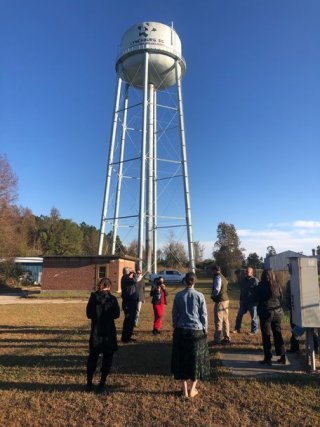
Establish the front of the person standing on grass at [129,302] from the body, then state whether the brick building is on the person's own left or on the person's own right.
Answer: on the person's own left

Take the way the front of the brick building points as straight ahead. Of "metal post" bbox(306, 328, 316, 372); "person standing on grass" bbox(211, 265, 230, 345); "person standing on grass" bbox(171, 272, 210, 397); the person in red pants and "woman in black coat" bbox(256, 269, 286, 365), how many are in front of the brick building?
5

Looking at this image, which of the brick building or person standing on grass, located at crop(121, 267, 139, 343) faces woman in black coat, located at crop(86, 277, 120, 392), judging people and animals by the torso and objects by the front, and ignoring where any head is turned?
the brick building

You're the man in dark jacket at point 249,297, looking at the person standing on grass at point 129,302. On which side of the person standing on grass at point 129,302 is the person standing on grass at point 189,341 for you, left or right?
left

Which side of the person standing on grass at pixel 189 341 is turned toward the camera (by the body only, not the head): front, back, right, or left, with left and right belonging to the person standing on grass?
back

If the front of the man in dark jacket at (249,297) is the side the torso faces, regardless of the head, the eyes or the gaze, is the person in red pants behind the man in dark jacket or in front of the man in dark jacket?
in front

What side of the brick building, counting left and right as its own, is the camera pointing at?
front

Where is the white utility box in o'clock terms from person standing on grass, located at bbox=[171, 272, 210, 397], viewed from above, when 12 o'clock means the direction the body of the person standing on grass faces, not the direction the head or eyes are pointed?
The white utility box is roughly at 2 o'clock from the person standing on grass.

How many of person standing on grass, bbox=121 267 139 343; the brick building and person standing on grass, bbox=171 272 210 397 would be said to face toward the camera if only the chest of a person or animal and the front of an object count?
1

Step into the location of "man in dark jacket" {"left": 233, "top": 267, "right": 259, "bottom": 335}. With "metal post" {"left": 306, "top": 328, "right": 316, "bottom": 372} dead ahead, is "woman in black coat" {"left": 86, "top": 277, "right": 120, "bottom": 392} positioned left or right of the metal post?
right

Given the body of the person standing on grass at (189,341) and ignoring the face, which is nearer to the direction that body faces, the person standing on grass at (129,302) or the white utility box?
the person standing on grass

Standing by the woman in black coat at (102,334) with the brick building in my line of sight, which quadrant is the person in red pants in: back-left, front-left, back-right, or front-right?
front-right

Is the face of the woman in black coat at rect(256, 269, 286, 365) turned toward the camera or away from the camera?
away from the camera

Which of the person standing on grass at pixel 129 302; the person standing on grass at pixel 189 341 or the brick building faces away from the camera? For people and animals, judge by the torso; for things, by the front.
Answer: the person standing on grass at pixel 189 341
